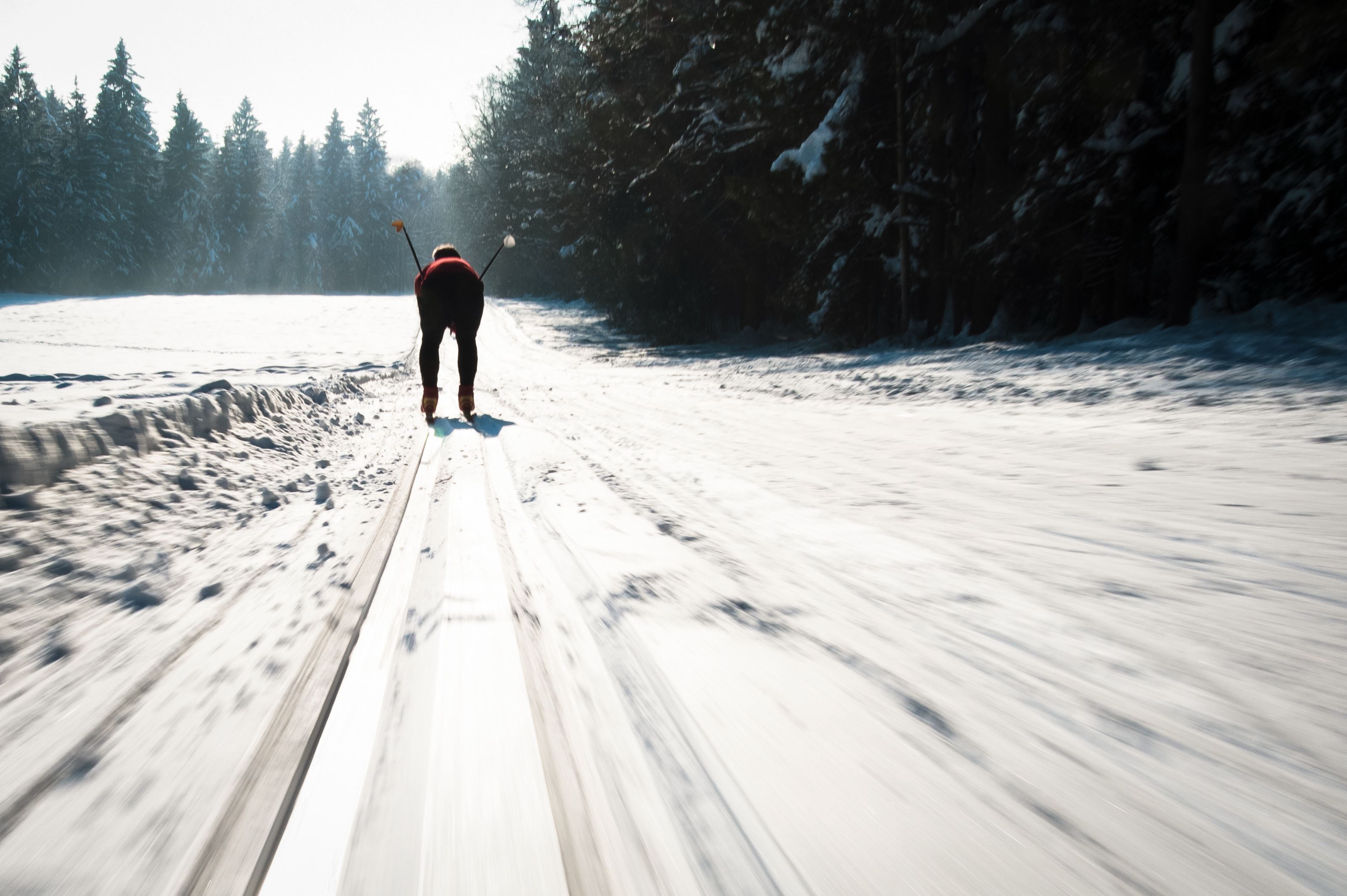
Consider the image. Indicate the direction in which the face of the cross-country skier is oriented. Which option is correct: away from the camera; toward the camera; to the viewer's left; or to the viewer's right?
away from the camera

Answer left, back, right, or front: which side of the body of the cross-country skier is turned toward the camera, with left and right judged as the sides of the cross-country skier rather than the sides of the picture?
back
